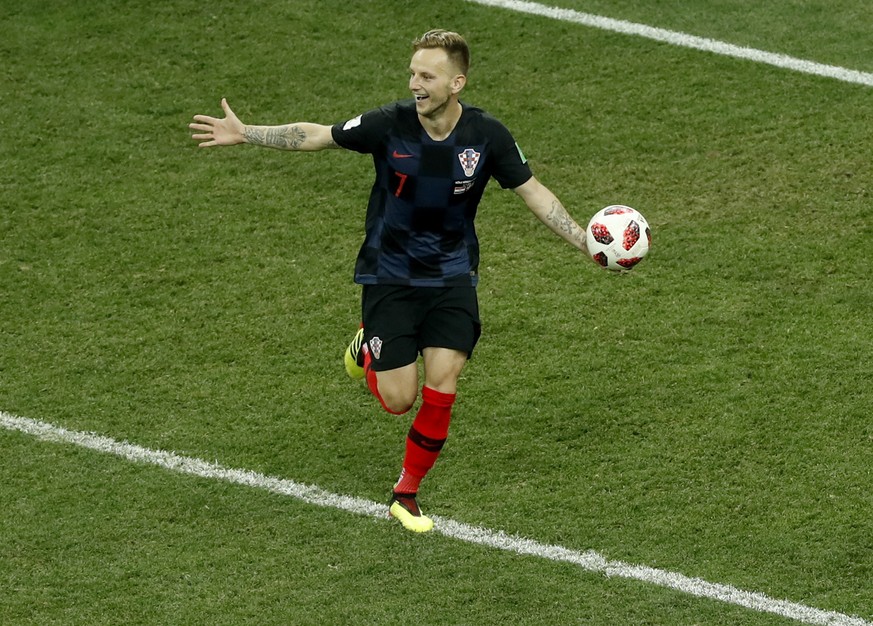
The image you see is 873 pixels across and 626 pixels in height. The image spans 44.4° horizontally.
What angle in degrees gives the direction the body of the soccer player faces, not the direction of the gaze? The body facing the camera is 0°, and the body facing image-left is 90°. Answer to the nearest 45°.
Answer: approximately 0°

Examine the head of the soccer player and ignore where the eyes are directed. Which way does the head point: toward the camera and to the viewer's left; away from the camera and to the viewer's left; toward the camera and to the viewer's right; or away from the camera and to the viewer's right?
toward the camera and to the viewer's left
